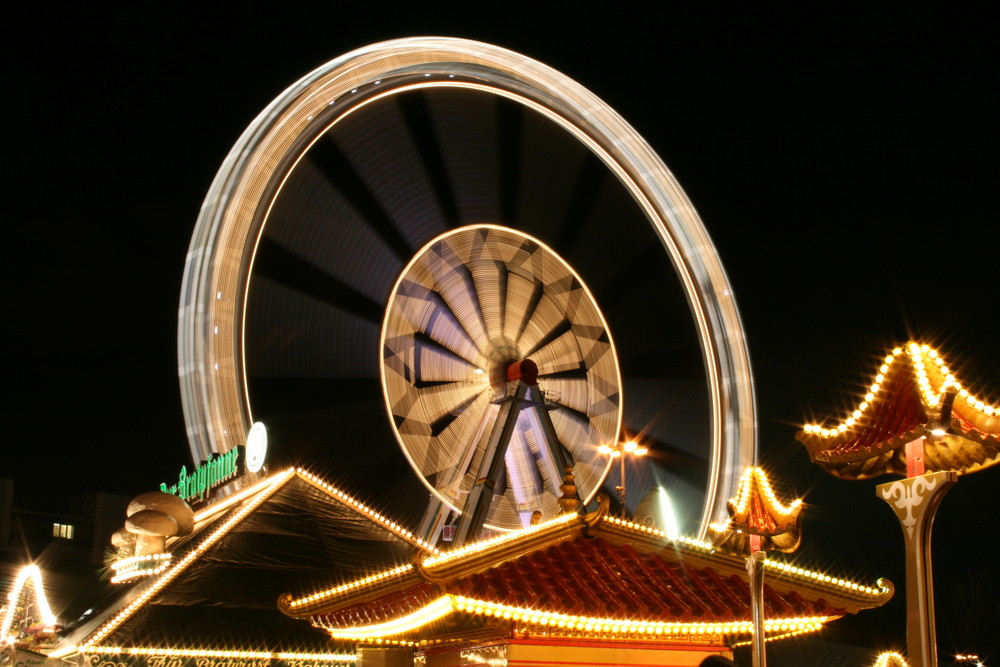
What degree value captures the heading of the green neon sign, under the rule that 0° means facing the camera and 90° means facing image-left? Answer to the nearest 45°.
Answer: approximately 45°

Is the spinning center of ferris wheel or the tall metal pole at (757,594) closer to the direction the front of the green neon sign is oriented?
the tall metal pole

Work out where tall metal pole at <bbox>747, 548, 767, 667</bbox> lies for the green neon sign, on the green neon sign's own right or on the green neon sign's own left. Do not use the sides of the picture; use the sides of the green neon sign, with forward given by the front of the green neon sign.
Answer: on the green neon sign's own left

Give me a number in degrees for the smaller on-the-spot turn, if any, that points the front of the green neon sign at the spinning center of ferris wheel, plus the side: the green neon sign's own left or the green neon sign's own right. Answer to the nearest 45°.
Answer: approximately 135° to the green neon sign's own left

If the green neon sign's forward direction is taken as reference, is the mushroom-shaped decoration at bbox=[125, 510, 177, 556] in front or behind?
in front

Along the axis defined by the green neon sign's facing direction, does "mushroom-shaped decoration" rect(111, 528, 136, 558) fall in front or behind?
in front
